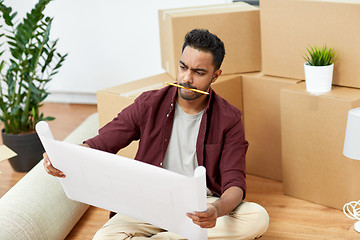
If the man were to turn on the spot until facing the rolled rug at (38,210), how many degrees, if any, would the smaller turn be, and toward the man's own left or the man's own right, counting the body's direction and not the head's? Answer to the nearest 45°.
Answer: approximately 45° to the man's own right

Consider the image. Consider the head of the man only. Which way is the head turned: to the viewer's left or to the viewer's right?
to the viewer's left

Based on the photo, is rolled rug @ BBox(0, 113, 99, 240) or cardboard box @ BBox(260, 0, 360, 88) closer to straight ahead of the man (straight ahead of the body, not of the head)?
the rolled rug

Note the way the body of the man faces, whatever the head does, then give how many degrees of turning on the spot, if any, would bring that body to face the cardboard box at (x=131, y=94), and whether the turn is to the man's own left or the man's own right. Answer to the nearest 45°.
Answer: approximately 135° to the man's own right

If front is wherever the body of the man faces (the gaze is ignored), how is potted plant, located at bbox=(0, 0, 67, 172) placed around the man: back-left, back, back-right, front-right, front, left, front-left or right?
right

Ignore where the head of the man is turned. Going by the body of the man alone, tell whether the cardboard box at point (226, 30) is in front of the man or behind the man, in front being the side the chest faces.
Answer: behind

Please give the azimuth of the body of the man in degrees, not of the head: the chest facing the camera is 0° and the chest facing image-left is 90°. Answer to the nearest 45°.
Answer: approximately 45°
